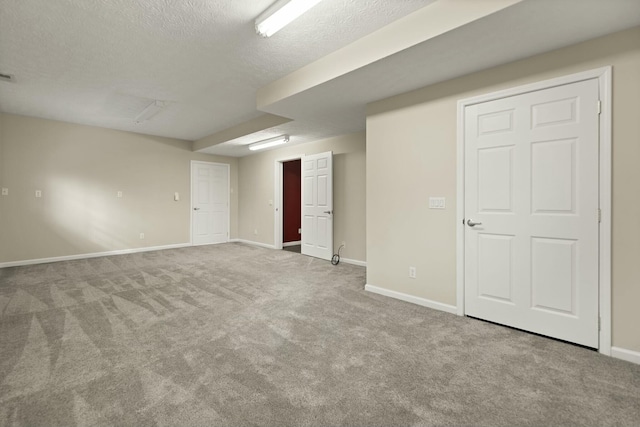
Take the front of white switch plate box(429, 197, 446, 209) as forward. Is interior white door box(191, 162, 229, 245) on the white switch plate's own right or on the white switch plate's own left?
on the white switch plate's own right

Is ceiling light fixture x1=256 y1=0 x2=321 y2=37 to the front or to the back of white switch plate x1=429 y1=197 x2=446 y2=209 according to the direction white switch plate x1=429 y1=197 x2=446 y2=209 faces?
to the front

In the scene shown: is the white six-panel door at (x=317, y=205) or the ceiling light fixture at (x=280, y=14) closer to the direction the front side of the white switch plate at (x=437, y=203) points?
the ceiling light fixture

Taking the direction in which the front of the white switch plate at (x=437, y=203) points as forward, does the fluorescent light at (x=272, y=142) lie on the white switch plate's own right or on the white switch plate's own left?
on the white switch plate's own right

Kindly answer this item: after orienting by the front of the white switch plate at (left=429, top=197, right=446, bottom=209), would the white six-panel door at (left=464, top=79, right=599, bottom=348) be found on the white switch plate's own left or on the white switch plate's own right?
on the white switch plate's own left

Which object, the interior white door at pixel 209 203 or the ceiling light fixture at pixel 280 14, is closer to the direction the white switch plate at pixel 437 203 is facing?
the ceiling light fixture
